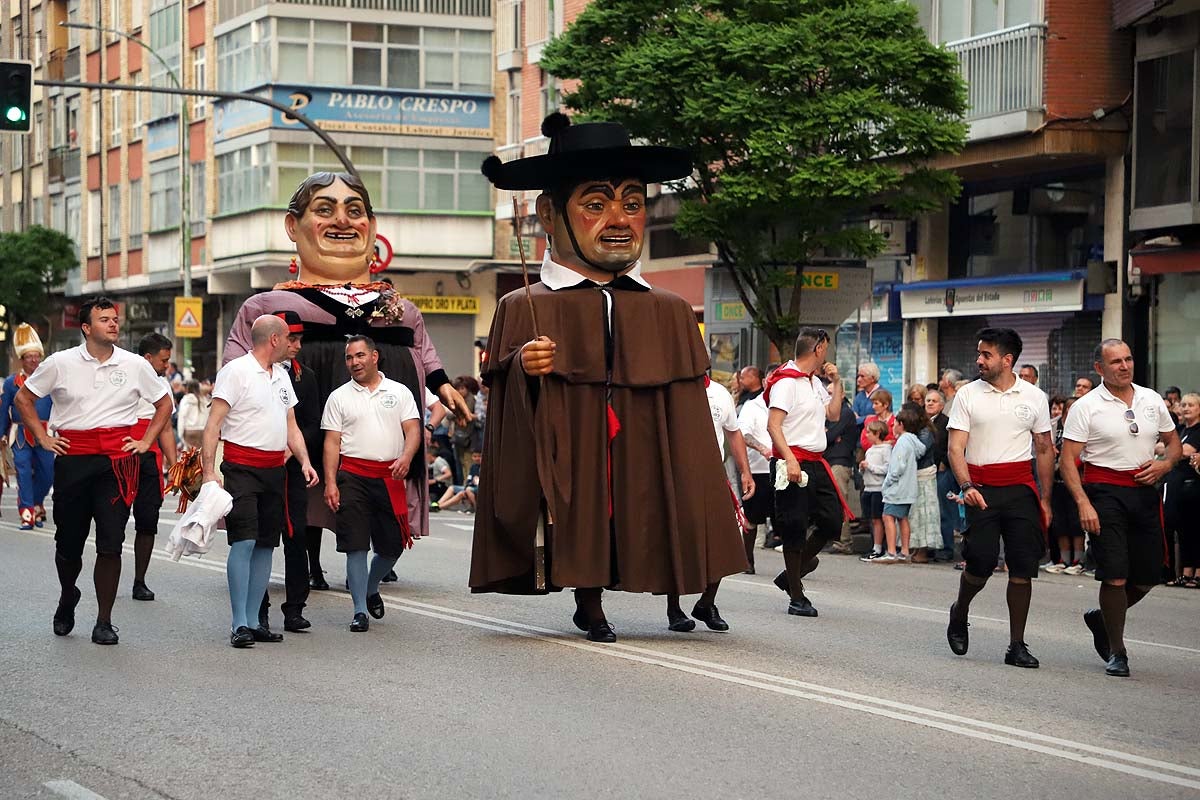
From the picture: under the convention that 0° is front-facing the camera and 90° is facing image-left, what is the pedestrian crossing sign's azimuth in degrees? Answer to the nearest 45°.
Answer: approximately 0°

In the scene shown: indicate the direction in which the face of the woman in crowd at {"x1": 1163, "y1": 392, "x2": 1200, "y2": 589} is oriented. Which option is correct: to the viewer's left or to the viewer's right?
to the viewer's left

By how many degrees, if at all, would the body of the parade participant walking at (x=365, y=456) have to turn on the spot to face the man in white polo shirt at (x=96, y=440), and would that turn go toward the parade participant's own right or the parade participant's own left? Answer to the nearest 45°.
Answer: approximately 90° to the parade participant's own right

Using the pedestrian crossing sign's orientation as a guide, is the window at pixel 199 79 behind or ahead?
behind

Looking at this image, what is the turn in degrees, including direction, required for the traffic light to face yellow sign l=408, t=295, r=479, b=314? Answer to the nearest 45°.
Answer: approximately 135° to its left

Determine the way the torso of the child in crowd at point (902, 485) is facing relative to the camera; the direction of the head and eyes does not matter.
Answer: to the viewer's left

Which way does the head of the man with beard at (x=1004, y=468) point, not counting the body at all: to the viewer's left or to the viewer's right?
to the viewer's left

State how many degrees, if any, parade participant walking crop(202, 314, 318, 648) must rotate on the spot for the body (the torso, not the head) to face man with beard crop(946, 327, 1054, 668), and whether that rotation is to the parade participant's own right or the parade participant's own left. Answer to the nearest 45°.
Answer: approximately 45° to the parade participant's own left
